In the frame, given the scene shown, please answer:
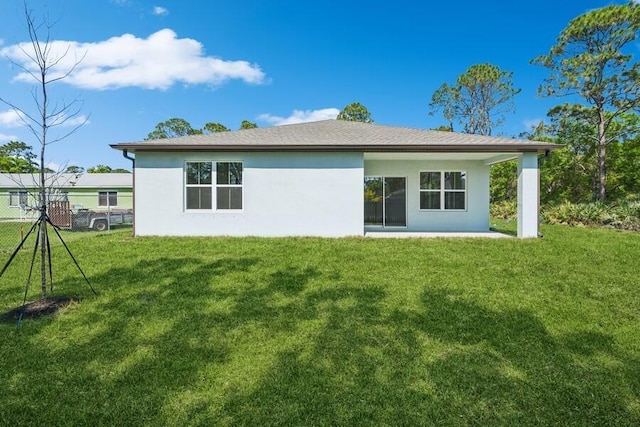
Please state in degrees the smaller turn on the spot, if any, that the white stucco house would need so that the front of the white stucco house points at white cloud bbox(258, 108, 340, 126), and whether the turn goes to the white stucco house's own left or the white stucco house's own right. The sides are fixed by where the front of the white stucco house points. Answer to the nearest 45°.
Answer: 0° — it already faces it

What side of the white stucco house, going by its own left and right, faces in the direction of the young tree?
back

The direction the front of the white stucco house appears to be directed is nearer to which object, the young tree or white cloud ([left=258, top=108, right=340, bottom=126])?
the white cloud

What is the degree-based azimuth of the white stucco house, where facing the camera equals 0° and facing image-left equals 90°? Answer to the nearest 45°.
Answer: approximately 180°

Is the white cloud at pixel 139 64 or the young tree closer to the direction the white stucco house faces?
the white cloud
